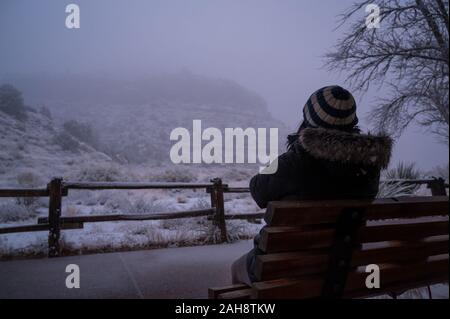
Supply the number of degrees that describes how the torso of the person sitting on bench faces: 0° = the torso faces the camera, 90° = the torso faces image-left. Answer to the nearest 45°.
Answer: approximately 135°

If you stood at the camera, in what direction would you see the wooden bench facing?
facing away from the viewer and to the left of the viewer

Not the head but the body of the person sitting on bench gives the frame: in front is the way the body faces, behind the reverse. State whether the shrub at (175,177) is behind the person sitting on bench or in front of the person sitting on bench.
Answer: in front

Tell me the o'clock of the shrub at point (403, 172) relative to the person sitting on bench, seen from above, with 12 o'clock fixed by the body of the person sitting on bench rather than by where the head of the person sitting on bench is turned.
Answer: The shrub is roughly at 2 o'clock from the person sitting on bench.

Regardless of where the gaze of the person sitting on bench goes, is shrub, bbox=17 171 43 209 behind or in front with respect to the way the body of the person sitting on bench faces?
in front

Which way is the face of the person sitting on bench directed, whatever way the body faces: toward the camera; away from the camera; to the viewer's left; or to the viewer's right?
away from the camera

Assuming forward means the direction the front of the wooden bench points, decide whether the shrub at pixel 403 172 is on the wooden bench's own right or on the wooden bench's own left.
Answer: on the wooden bench's own right
